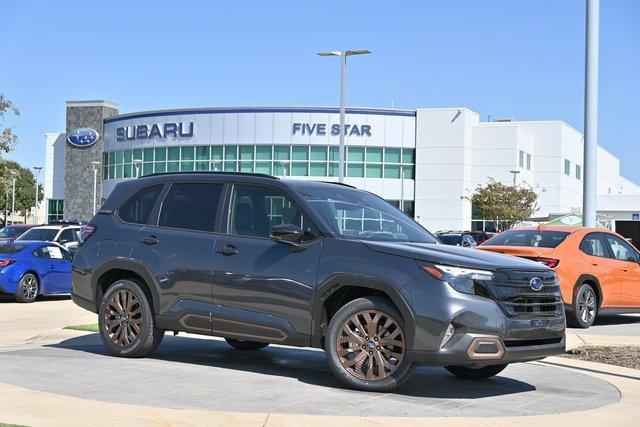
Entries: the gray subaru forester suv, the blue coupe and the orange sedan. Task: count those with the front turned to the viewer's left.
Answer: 0

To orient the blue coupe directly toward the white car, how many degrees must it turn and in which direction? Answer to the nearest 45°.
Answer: approximately 45° to its left

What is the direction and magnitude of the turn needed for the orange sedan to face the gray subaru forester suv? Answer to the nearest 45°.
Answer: approximately 135° to its right

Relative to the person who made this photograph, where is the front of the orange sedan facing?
facing away from the viewer and to the right of the viewer

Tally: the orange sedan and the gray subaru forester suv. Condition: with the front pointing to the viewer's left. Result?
0

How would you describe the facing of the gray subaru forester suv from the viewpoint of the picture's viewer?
facing the viewer and to the right of the viewer

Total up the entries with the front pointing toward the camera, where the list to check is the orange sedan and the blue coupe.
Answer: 0

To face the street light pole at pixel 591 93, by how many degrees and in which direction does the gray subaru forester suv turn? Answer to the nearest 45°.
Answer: approximately 90° to its left

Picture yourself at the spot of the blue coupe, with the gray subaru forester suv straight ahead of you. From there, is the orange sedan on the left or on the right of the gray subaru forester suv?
left
